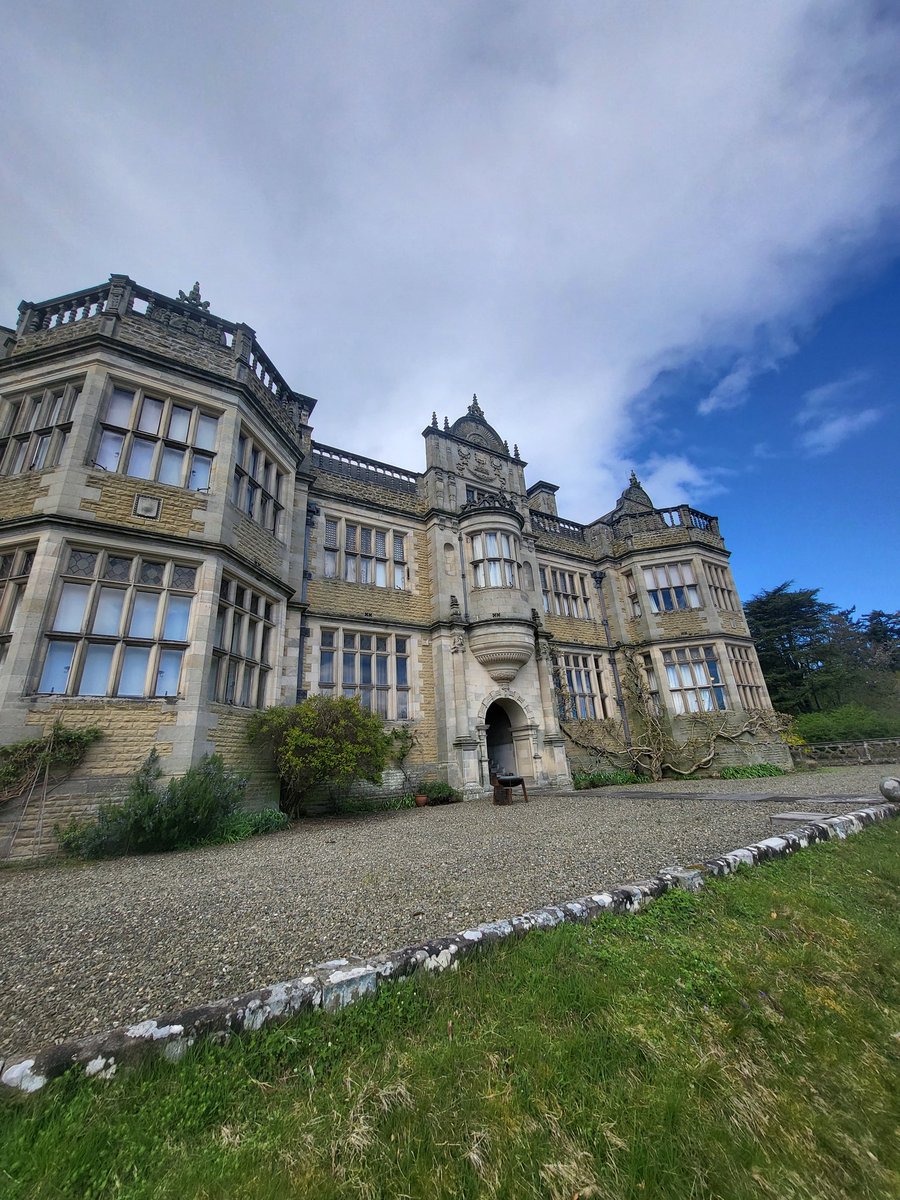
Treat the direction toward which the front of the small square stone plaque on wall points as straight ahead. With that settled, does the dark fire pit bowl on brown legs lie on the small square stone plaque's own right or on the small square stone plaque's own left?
on the small square stone plaque's own left

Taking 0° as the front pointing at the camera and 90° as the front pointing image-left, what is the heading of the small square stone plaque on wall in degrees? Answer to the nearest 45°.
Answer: approximately 0°

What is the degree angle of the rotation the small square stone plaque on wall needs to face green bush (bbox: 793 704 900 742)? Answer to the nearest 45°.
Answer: approximately 90° to its left

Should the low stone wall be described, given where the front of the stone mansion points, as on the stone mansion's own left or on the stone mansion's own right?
on the stone mansion's own left

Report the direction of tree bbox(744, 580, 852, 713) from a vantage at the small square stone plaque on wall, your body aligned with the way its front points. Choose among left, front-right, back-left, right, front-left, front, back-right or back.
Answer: left

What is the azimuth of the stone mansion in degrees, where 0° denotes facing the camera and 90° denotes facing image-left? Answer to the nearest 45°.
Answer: approximately 315°

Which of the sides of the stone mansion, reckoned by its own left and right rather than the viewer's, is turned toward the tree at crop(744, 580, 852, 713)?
left

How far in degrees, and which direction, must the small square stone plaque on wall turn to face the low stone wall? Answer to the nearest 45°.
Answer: approximately 90° to its left
